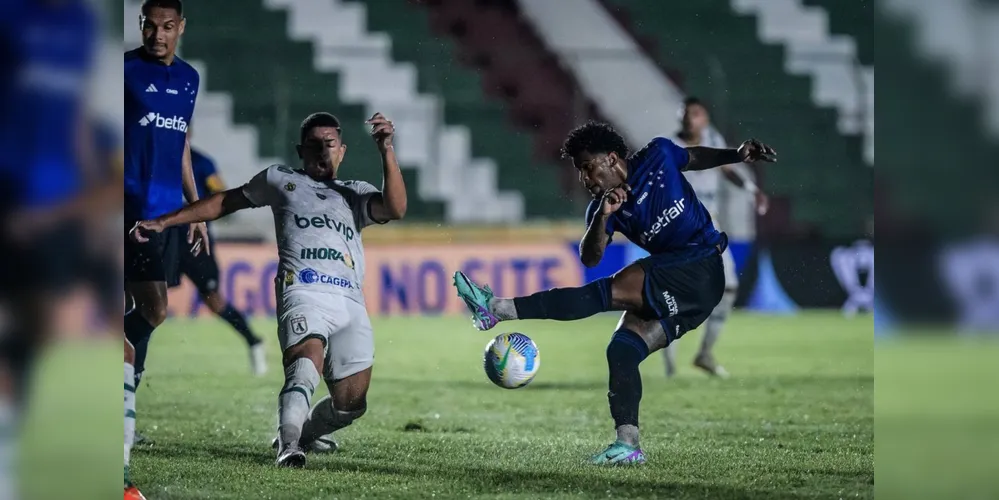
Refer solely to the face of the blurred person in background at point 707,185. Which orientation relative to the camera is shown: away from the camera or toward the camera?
toward the camera

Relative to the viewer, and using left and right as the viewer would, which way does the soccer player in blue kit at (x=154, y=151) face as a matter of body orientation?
facing the viewer and to the right of the viewer

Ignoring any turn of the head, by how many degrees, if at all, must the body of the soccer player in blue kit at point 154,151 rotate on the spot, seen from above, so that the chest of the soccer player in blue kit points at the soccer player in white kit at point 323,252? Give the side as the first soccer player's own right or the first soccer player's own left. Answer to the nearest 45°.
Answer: approximately 45° to the first soccer player's own left

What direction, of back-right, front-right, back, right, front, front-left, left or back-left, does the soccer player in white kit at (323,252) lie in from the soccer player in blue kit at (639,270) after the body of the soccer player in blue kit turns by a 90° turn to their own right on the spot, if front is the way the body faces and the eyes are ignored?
front-left

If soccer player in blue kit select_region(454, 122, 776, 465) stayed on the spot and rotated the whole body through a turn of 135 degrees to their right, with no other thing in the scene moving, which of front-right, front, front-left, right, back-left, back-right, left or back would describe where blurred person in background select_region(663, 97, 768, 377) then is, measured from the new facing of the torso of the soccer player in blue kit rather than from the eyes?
front

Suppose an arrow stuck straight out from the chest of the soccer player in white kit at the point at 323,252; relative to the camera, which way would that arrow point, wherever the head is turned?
toward the camera

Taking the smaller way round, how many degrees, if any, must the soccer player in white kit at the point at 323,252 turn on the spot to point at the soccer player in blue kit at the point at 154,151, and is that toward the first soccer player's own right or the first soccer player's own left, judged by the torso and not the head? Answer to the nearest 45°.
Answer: approximately 90° to the first soccer player's own right
